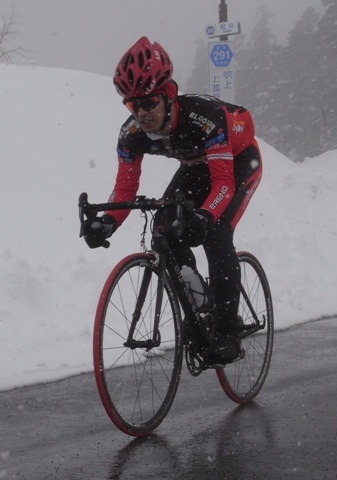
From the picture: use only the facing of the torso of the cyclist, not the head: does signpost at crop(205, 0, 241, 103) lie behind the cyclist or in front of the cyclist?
behind

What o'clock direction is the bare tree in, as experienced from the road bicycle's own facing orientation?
The bare tree is roughly at 4 o'clock from the road bicycle.

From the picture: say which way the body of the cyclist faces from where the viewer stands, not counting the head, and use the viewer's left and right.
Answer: facing the viewer and to the left of the viewer

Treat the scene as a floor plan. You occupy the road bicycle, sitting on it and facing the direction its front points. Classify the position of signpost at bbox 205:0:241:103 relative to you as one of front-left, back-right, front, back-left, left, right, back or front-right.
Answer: back-right

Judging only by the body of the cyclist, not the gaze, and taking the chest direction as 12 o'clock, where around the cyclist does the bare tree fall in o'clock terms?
The bare tree is roughly at 4 o'clock from the cyclist.

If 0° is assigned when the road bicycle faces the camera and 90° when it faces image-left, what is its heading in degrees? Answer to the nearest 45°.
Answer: approximately 45°

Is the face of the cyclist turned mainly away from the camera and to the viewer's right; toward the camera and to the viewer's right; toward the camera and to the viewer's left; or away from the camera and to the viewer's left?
toward the camera and to the viewer's left
